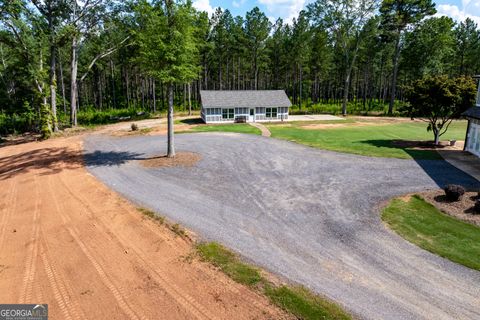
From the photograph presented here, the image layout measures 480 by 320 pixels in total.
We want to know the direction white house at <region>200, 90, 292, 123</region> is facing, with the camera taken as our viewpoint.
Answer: facing the viewer

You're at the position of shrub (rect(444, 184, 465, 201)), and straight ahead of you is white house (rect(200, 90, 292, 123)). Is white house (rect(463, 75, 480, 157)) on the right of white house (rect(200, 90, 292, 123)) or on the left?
right

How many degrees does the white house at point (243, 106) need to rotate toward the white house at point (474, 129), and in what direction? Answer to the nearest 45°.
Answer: approximately 45° to its left

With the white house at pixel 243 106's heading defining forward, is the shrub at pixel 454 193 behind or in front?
in front
